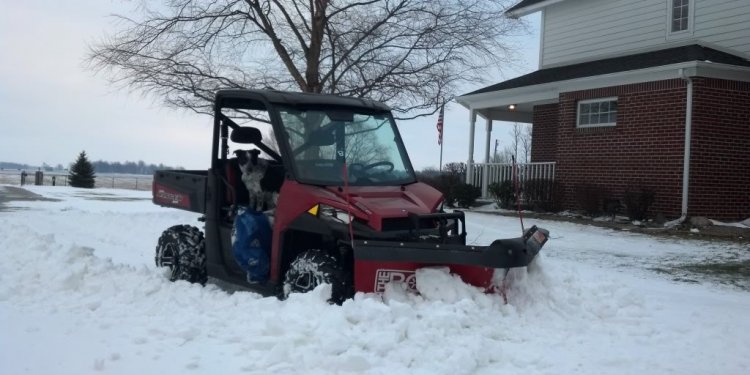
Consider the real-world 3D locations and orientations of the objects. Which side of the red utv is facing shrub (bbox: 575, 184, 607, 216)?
left

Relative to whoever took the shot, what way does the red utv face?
facing the viewer and to the right of the viewer

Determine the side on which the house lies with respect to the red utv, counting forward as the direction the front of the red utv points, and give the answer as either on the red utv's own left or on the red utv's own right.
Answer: on the red utv's own left

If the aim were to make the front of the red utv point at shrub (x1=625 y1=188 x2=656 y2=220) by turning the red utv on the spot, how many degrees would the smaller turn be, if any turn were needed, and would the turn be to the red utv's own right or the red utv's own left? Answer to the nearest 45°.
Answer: approximately 90° to the red utv's own left
